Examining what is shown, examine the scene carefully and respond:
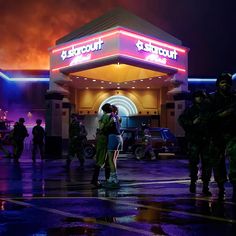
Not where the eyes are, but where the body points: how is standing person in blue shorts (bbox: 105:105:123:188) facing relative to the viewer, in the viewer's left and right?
facing to the left of the viewer

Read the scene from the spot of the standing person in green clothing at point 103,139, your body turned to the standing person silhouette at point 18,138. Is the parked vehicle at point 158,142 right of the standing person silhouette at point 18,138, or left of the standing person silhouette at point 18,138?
right

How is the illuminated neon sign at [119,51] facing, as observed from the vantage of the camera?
facing the viewer
